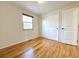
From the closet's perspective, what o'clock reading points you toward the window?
The window is roughly at 2 o'clock from the closet.

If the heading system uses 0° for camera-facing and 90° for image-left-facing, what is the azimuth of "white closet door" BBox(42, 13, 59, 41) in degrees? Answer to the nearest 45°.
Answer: approximately 45°

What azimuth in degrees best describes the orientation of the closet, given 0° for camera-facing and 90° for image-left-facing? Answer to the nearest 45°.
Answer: approximately 45°
